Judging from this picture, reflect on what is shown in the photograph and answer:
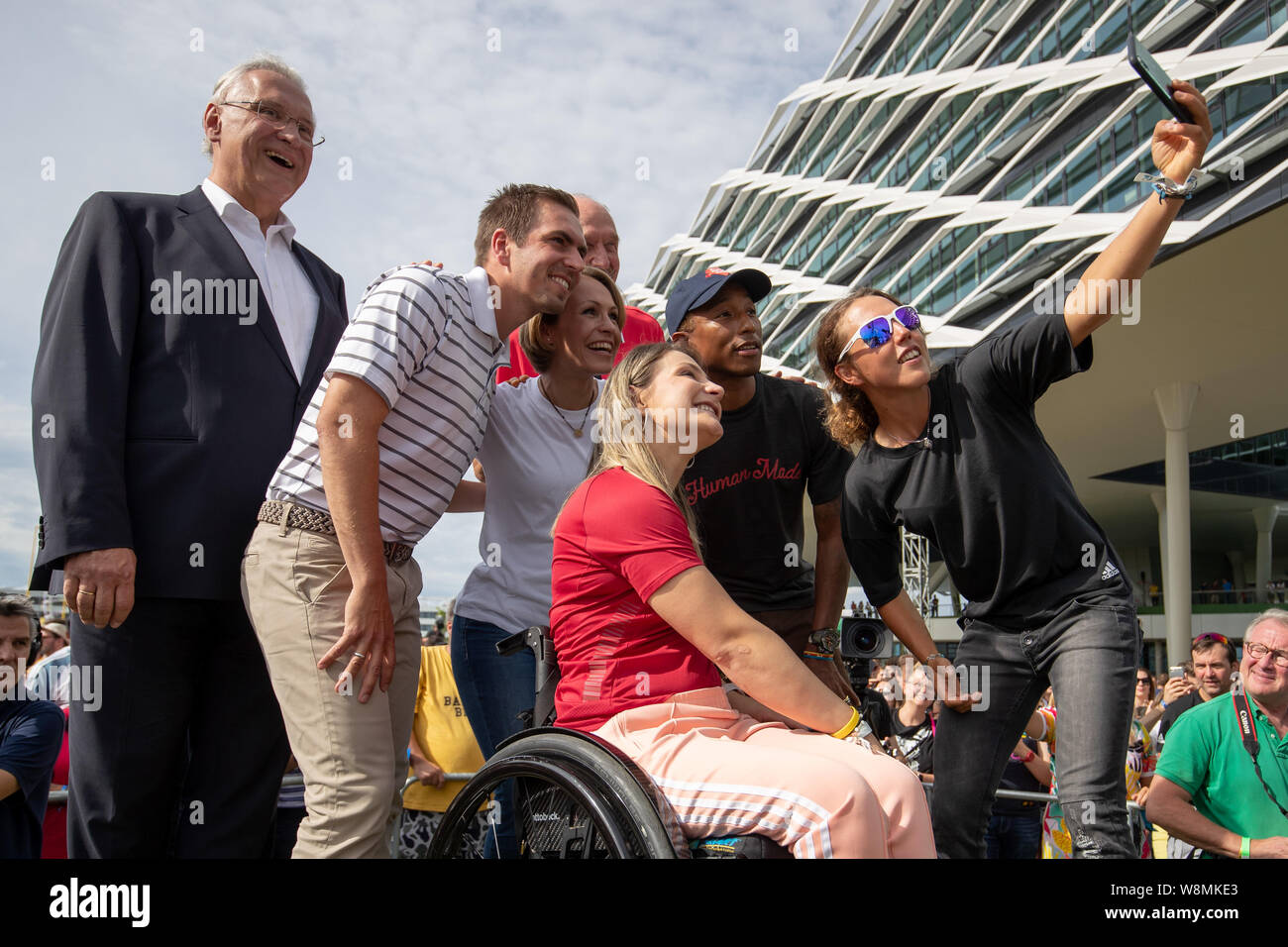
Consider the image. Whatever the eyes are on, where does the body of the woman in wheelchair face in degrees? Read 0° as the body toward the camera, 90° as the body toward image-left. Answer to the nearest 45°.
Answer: approximately 270°

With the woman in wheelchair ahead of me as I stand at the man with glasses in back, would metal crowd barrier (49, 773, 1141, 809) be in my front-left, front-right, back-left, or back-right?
front-right

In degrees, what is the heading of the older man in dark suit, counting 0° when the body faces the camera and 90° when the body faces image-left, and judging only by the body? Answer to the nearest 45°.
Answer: approximately 315°

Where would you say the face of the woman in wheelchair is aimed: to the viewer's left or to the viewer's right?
to the viewer's right

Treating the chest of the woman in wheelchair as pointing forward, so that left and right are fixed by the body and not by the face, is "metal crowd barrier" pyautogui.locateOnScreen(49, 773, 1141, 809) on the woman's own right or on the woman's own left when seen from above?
on the woman's own left

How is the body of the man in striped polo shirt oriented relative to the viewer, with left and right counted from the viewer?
facing the viewer and to the right of the viewer

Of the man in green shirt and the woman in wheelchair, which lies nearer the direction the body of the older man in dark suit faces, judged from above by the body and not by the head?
the woman in wheelchair

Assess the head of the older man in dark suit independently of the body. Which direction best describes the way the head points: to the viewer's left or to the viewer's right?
to the viewer's right

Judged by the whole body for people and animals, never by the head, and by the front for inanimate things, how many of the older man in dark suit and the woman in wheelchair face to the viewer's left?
0
